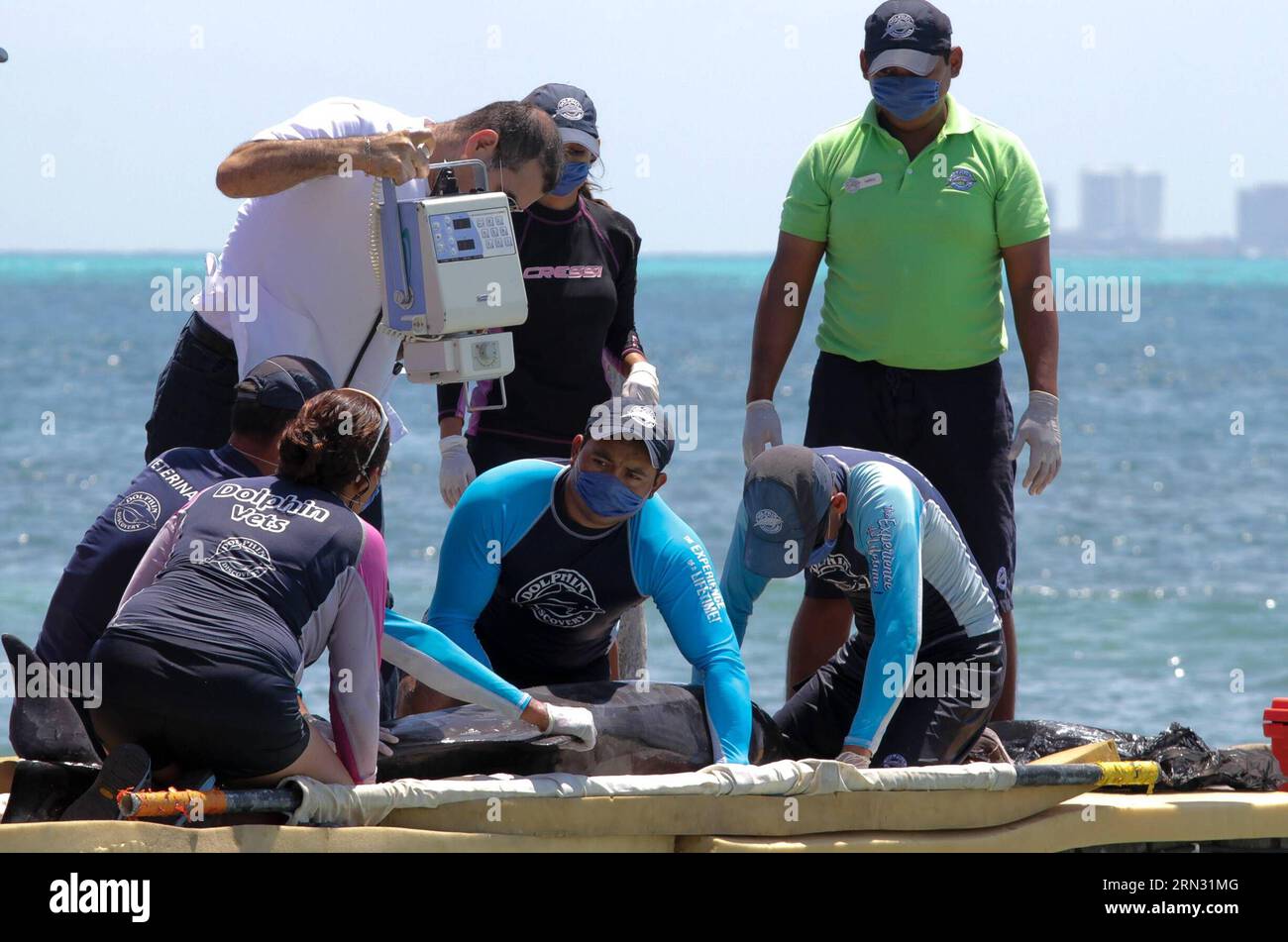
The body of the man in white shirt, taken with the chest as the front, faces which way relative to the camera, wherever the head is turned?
to the viewer's right

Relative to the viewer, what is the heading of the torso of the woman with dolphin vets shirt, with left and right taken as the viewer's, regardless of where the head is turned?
facing away from the viewer and to the right of the viewer

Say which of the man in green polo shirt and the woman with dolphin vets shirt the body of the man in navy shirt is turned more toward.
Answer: the man in green polo shirt

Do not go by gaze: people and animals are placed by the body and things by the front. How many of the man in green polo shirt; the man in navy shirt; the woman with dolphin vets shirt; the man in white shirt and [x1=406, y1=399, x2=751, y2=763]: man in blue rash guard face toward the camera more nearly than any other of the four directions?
2

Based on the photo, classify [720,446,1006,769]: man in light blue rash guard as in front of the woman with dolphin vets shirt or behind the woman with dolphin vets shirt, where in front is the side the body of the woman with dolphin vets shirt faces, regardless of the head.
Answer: in front

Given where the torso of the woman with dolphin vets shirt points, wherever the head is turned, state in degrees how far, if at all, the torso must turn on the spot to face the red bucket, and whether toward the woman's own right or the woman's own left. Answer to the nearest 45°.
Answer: approximately 45° to the woman's own right

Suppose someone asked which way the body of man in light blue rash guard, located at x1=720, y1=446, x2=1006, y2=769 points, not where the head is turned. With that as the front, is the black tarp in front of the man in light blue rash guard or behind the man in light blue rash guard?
behind

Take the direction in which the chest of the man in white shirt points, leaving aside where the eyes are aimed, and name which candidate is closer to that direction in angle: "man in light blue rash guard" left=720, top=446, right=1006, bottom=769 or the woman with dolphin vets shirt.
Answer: the man in light blue rash guard

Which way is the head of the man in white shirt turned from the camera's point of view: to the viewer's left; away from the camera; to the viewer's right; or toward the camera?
to the viewer's right

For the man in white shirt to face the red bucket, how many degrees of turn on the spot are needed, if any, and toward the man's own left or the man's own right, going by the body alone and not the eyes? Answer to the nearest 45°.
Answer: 0° — they already face it

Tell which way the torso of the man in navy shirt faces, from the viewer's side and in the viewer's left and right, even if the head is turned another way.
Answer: facing away from the viewer and to the right of the viewer

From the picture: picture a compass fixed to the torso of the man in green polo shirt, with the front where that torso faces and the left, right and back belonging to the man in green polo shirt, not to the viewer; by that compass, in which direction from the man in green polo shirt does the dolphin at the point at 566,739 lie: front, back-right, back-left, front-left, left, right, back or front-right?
front-right

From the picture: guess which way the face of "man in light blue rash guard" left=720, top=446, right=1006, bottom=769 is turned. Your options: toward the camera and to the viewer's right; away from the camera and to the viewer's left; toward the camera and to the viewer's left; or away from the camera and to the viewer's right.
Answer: toward the camera and to the viewer's left

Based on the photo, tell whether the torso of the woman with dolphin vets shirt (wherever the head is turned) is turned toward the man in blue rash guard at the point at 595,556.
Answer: yes

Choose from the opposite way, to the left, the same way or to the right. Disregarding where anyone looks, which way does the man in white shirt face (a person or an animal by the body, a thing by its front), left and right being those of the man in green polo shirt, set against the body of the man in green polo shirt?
to the left
